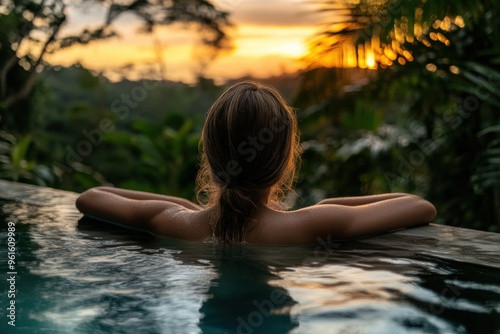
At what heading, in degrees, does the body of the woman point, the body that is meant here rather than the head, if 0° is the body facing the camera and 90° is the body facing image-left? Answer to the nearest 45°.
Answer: approximately 180°

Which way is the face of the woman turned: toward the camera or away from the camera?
away from the camera

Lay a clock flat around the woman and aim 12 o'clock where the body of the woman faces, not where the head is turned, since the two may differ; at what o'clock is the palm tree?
The palm tree is roughly at 1 o'clock from the woman.
